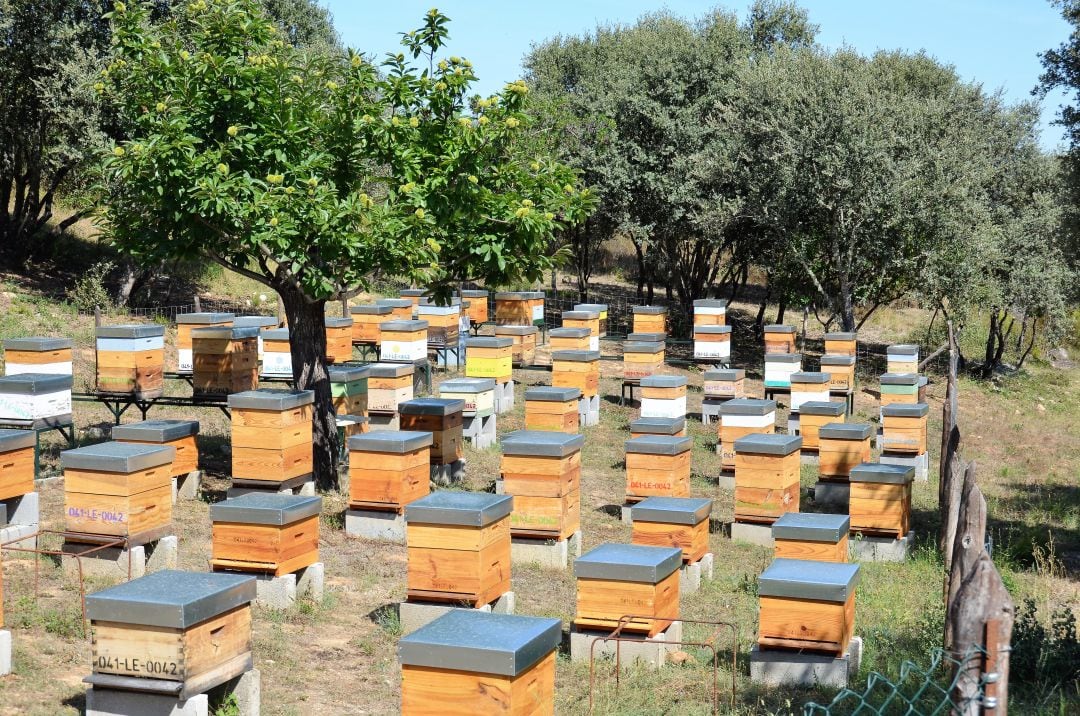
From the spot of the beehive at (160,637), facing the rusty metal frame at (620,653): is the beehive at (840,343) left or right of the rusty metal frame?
left

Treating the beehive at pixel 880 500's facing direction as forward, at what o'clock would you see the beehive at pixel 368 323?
the beehive at pixel 368 323 is roughly at 4 o'clock from the beehive at pixel 880 500.

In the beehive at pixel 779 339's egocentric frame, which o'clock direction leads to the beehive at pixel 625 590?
the beehive at pixel 625 590 is roughly at 12 o'clock from the beehive at pixel 779 339.

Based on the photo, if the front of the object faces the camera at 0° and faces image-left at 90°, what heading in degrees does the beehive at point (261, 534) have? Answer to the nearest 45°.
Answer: approximately 45°

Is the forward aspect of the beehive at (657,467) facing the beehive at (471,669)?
yes

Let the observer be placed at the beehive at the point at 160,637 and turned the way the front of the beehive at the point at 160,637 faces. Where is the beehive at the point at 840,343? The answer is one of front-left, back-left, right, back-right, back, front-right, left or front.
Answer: back

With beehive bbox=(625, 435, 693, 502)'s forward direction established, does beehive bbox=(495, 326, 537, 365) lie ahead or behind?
behind

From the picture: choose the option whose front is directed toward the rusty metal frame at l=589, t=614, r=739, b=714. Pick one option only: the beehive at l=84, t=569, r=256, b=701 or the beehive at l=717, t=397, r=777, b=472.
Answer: the beehive at l=717, t=397, r=777, b=472

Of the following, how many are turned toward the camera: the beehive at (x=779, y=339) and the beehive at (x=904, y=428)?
2

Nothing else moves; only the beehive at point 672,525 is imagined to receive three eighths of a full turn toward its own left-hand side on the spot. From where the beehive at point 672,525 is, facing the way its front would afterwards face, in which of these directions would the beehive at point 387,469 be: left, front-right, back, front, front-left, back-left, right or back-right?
back-left

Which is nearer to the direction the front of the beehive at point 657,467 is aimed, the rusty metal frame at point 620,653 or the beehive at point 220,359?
the rusty metal frame
